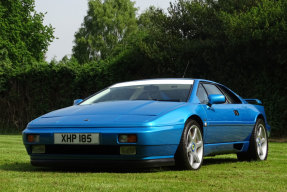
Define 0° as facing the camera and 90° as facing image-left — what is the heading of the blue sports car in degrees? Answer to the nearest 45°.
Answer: approximately 45°

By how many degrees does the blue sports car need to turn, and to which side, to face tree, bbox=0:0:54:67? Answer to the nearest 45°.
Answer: approximately 135° to its right
